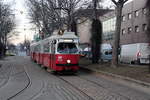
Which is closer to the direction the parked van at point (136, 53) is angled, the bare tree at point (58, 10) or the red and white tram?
the bare tree

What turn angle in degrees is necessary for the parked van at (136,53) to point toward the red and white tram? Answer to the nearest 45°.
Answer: approximately 90° to its left

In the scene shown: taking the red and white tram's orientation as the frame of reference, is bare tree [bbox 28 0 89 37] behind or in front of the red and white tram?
behind

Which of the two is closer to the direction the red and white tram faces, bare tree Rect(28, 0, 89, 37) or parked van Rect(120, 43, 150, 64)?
the parked van

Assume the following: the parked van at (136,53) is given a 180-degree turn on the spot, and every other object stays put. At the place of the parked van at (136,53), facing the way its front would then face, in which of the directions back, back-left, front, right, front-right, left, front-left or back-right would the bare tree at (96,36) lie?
right

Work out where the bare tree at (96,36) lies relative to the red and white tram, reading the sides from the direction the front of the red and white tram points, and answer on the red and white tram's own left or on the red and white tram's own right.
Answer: on the red and white tram's own left

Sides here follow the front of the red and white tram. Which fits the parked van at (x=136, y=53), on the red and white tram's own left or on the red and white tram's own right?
on the red and white tram's own left

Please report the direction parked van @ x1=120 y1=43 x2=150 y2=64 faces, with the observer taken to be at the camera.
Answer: facing away from the viewer and to the left of the viewer
